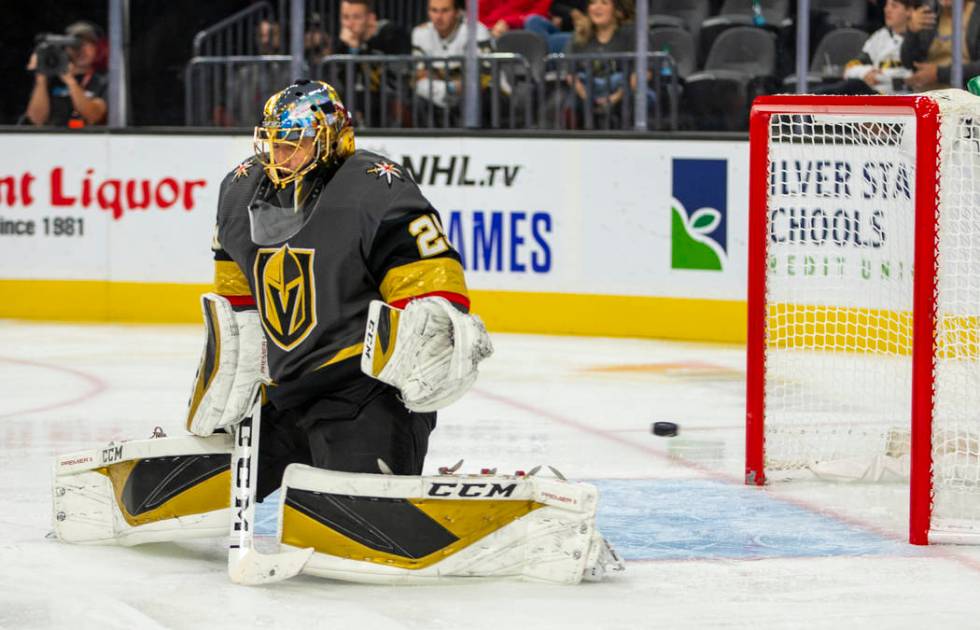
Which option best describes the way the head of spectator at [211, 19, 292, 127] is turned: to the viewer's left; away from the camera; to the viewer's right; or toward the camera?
toward the camera

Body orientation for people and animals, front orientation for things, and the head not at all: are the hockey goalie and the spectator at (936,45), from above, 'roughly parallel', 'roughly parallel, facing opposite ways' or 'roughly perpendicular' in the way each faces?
roughly parallel

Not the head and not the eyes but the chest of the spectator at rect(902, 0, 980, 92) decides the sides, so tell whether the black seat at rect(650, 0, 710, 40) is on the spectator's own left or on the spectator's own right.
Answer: on the spectator's own right

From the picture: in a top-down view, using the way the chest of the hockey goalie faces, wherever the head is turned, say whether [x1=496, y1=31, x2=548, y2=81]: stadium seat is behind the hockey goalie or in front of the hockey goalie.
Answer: behind

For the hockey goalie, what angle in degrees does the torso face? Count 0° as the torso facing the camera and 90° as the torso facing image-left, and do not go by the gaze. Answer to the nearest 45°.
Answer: approximately 45°

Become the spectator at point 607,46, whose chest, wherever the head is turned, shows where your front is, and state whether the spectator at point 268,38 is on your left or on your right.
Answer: on your right

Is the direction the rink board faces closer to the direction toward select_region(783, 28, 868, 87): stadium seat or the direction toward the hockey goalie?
the hockey goalie

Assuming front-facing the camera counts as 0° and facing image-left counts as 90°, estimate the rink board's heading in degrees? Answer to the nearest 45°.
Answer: approximately 0°

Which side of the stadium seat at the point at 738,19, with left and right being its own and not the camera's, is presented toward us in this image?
front

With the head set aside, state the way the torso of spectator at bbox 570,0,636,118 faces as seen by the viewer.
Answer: toward the camera
